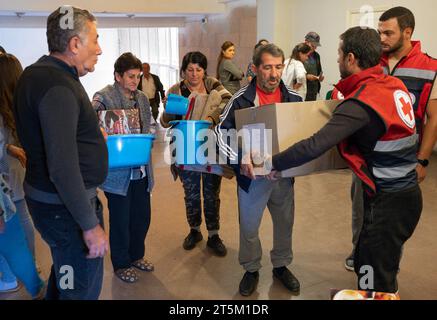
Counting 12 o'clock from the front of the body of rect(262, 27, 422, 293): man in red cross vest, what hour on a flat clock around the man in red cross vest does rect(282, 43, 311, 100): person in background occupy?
The person in background is roughly at 1 o'clock from the man in red cross vest.

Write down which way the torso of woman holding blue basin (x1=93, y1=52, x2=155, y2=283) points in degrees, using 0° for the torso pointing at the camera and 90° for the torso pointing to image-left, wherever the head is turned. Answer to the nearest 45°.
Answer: approximately 315°

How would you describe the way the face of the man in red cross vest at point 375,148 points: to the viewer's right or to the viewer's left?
to the viewer's left

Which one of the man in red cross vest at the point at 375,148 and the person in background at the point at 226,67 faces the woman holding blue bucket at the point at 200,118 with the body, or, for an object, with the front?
the man in red cross vest

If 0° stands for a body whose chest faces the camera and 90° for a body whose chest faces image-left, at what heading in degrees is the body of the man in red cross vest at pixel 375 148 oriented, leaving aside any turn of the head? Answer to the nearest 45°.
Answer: approximately 135°

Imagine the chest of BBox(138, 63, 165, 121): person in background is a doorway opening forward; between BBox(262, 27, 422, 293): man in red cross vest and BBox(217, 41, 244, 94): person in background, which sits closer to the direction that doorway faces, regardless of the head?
the man in red cross vest
